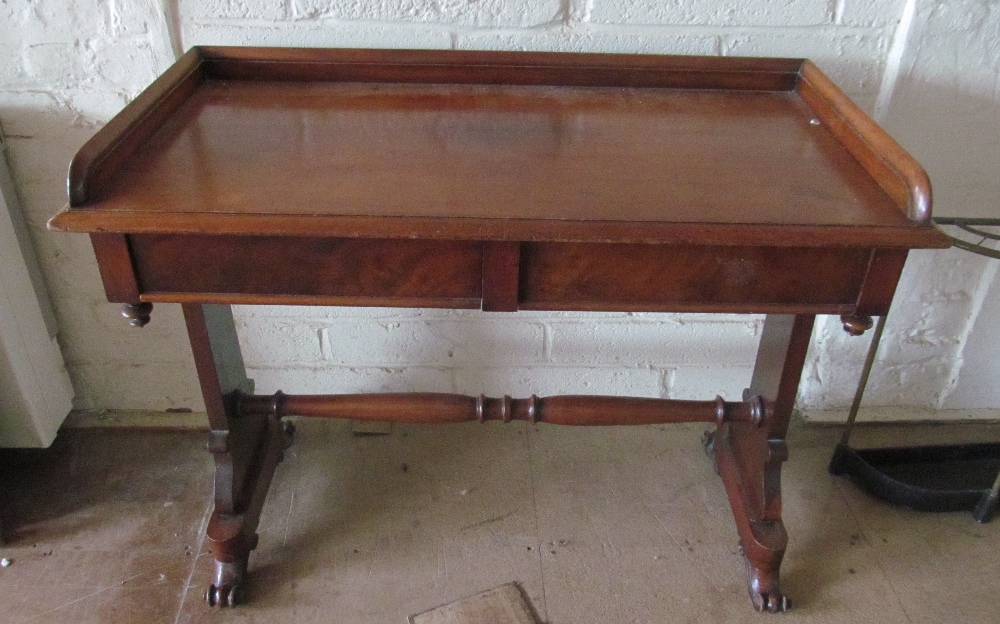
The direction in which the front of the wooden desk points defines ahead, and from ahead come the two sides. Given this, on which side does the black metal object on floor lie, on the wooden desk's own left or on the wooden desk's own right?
on the wooden desk's own left

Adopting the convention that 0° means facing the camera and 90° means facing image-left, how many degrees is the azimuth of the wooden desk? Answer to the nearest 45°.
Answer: approximately 0°
